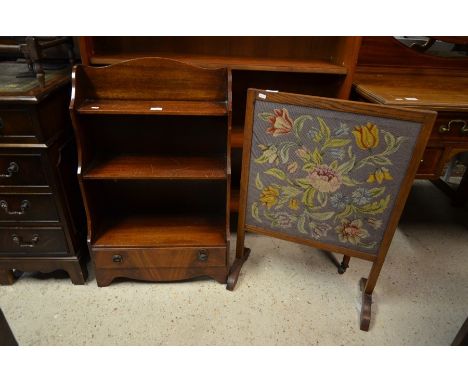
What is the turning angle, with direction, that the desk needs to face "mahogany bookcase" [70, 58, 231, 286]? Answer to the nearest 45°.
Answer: approximately 45° to its right

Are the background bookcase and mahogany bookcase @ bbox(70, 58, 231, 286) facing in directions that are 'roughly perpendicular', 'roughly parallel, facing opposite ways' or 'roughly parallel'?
roughly parallel

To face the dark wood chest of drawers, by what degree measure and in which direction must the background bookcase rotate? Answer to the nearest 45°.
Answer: approximately 45° to its right

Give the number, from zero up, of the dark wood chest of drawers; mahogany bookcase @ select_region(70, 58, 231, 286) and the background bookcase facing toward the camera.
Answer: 3

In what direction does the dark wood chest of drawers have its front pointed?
toward the camera

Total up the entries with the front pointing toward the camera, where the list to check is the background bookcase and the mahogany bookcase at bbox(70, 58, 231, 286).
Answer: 2

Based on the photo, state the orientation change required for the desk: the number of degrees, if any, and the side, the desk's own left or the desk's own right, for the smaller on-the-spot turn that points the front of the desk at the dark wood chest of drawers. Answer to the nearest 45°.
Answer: approximately 45° to the desk's own right

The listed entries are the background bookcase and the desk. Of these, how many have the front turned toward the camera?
2

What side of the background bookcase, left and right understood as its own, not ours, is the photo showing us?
front

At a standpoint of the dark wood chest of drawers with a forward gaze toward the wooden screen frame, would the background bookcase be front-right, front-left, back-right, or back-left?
front-left

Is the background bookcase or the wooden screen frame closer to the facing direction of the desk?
the wooden screen frame

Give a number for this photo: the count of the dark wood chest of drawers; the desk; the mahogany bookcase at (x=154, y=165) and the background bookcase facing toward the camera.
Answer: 4

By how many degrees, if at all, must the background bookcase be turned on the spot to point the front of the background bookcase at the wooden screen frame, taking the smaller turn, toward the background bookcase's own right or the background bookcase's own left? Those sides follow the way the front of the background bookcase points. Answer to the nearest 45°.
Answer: approximately 45° to the background bookcase's own left

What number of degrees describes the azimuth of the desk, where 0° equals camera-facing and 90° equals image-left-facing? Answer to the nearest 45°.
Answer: approximately 0°

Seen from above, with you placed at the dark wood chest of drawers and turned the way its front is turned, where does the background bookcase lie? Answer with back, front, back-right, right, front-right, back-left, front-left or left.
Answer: left
